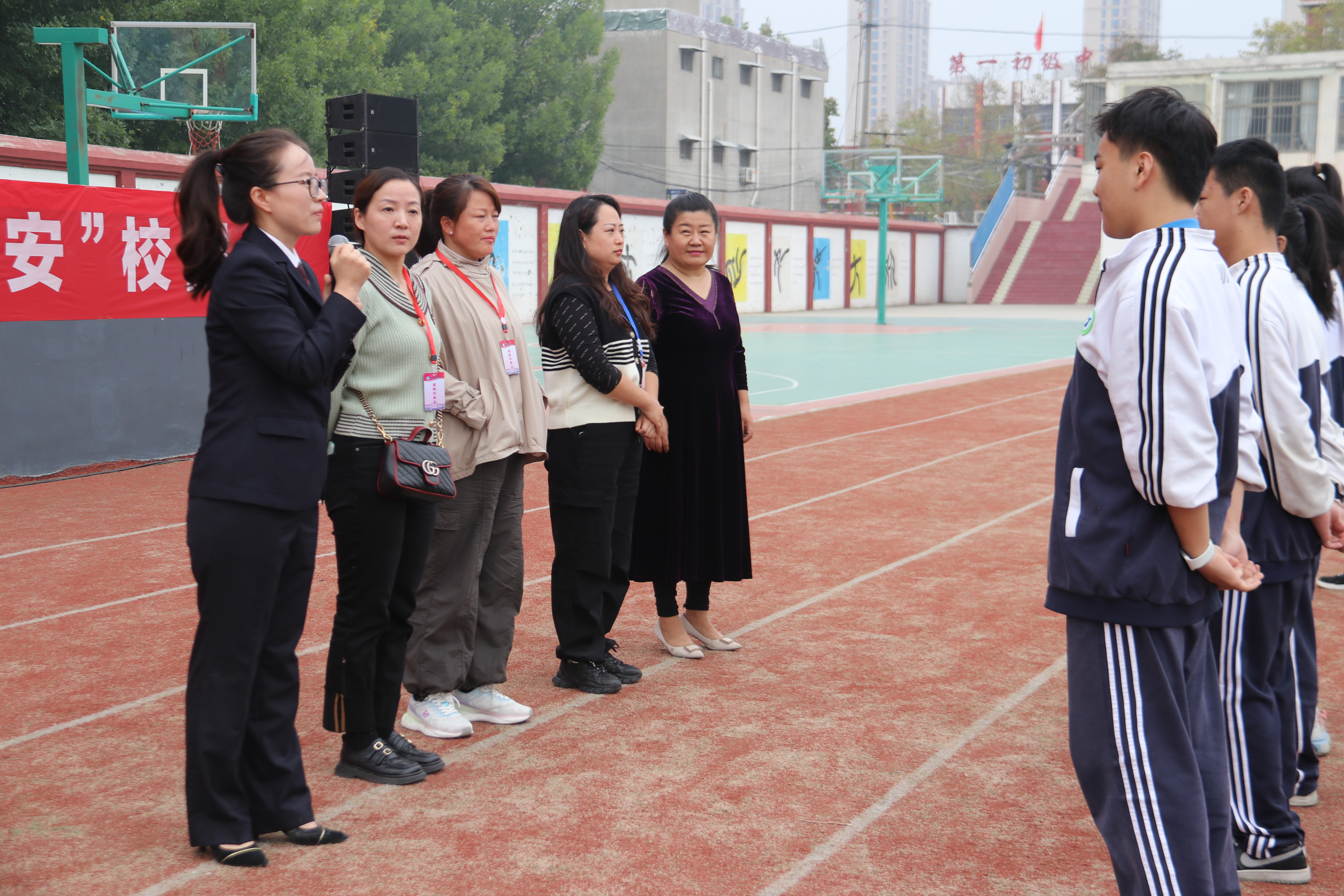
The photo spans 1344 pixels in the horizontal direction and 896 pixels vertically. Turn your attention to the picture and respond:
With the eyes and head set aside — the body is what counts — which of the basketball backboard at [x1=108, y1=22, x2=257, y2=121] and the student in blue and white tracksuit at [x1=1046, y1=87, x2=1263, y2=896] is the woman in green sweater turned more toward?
the student in blue and white tracksuit

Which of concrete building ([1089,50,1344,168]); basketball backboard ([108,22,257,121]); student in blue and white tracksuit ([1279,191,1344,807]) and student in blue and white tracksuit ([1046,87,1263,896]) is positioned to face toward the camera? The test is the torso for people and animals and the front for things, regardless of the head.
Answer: the concrete building

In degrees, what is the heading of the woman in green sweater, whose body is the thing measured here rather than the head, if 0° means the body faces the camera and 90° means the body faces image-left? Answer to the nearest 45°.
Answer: approximately 315°

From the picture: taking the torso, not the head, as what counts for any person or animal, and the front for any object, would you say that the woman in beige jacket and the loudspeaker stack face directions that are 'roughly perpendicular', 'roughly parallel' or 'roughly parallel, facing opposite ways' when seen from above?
roughly parallel

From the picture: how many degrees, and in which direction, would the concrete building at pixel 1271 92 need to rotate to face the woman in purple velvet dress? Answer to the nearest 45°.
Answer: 0° — it already faces them

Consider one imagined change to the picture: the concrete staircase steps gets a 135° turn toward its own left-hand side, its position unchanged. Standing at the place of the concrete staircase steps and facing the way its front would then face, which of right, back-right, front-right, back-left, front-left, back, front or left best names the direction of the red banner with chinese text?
back-right

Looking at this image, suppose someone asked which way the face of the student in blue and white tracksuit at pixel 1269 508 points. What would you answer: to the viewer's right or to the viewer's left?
to the viewer's left

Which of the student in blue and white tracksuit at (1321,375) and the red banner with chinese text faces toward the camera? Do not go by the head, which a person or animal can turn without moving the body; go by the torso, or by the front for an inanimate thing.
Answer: the red banner with chinese text

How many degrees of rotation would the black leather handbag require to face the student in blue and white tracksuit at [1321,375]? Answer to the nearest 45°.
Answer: approximately 45° to its left

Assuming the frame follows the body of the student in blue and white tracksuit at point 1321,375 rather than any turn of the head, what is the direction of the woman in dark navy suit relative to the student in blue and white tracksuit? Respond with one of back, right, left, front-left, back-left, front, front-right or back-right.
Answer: front-left

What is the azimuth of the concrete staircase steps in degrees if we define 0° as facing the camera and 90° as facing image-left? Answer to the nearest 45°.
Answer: approximately 0°

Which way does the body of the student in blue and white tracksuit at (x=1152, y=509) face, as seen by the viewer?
to the viewer's left

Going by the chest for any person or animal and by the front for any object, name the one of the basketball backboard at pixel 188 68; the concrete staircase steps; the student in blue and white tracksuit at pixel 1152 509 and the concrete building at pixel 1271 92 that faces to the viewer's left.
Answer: the student in blue and white tracksuit

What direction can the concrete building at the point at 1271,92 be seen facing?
toward the camera

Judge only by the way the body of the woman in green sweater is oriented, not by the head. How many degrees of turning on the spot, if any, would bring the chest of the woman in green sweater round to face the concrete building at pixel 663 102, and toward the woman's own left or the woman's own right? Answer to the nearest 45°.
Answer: approximately 135° to the woman's own left

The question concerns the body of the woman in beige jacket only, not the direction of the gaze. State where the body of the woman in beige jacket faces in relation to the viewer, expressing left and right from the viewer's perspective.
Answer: facing the viewer and to the right of the viewer

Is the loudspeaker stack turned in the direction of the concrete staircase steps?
no

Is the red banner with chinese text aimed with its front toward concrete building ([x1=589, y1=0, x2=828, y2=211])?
no

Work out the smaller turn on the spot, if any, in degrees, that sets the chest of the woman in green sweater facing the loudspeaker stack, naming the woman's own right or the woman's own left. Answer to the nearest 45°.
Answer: approximately 135° to the woman's own left

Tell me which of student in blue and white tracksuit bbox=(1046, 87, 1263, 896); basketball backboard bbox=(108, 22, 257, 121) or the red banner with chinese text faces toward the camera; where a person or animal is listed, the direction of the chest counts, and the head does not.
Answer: the red banner with chinese text

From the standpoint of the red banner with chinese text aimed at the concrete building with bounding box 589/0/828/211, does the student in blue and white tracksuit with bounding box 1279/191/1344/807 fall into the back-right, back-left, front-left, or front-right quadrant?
back-right
